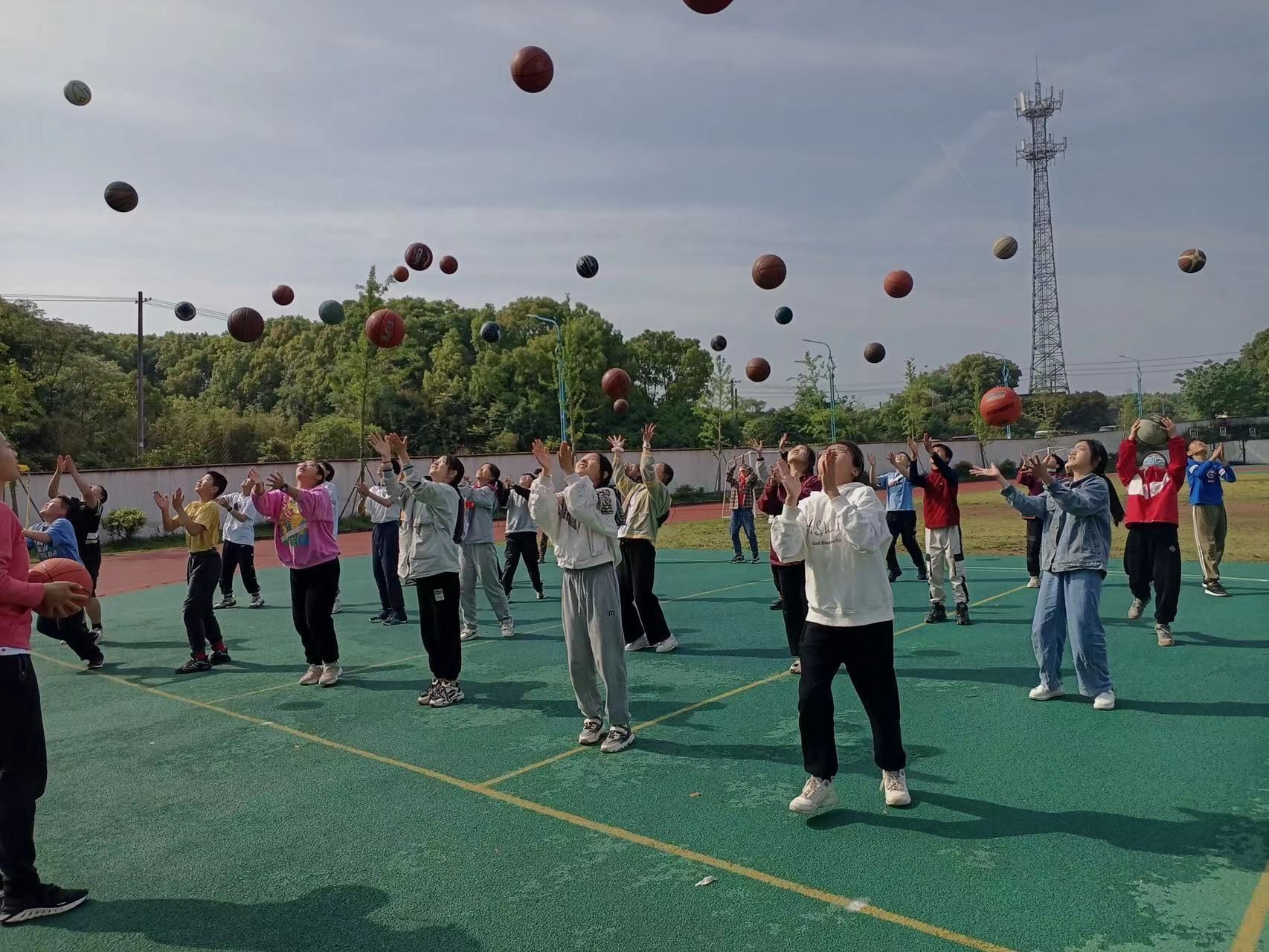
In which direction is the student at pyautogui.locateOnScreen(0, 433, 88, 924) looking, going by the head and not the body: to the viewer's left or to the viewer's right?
to the viewer's right

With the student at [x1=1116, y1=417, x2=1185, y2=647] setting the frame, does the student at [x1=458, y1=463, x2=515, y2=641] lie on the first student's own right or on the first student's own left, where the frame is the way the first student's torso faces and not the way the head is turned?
on the first student's own right

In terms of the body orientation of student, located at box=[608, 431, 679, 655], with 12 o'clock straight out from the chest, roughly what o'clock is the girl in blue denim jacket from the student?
The girl in blue denim jacket is roughly at 9 o'clock from the student.

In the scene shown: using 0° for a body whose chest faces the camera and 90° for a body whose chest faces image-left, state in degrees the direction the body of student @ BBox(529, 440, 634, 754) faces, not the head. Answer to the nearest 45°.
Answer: approximately 45°

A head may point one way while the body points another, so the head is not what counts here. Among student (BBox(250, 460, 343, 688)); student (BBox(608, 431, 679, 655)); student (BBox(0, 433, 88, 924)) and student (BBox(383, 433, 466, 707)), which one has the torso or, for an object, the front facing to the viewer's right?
student (BBox(0, 433, 88, 924))

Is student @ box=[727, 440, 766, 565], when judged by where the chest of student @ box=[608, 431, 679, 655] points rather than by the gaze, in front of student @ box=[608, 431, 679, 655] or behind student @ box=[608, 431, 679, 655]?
behind

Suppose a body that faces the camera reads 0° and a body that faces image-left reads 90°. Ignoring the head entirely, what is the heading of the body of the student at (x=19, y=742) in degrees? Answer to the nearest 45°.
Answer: approximately 270°
